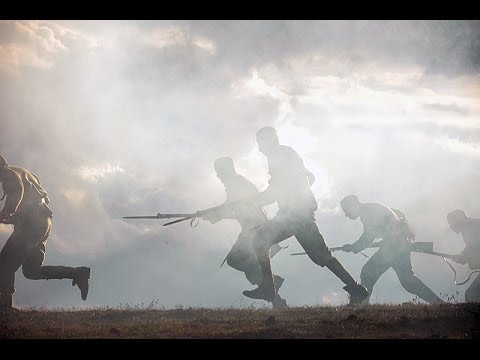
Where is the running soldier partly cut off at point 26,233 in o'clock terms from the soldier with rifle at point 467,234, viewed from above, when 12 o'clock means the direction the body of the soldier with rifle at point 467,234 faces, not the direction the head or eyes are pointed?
the running soldier partly cut off at point 26,233 is roughly at 11 o'clock from the soldier with rifle at point 467,234.

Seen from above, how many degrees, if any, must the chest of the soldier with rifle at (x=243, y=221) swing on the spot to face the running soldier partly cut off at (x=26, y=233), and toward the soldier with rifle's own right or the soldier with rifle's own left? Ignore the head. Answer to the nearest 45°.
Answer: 0° — they already face them

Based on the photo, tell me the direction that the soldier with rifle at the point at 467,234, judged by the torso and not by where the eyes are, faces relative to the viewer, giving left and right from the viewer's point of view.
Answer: facing to the left of the viewer

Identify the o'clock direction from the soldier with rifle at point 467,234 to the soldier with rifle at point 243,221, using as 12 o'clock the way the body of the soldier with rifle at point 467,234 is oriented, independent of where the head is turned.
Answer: the soldier with rifle at point 243,221 is roughly at 11 o'clock from the soldier with rifle at point 467,234.

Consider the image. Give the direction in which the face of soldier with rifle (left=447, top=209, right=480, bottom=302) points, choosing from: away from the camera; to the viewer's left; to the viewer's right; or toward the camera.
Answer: to the viewer's left

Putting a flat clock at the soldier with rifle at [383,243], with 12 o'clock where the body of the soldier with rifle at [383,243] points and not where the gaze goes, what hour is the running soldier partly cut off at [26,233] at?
the running soldier partly cut off at [26,233] is roughly at 11 o'clock from the soldier with rifle at [383,243].

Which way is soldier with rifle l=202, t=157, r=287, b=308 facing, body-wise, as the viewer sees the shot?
to the viewer's left

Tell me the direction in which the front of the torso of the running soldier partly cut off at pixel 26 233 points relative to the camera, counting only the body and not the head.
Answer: to the viewer's left

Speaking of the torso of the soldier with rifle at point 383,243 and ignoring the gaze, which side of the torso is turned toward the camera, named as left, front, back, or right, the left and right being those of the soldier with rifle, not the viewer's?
left

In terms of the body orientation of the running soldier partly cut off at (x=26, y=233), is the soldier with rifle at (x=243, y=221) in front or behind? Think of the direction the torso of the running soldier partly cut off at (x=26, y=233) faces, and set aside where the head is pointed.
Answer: behind

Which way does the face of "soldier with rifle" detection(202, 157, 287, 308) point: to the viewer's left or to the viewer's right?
to the viewer's left

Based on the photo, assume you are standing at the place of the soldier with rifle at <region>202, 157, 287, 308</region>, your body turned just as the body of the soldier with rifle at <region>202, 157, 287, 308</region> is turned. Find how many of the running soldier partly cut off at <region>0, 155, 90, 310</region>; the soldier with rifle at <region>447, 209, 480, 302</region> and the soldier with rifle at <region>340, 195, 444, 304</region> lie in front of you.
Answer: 1

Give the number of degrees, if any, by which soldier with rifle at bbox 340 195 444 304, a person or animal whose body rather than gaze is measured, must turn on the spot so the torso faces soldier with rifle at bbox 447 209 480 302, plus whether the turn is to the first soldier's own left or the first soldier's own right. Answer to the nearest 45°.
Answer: approximately 135° to the first soldier's own right

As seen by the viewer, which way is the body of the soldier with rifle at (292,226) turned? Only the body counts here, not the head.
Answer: to the viewer's left

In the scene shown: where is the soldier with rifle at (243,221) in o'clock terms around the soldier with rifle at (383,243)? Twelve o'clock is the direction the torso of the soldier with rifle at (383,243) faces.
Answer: the soldier with rifle at (243,221) is roughly at 11 o'clock from the soldier with rifle at (383,243).
